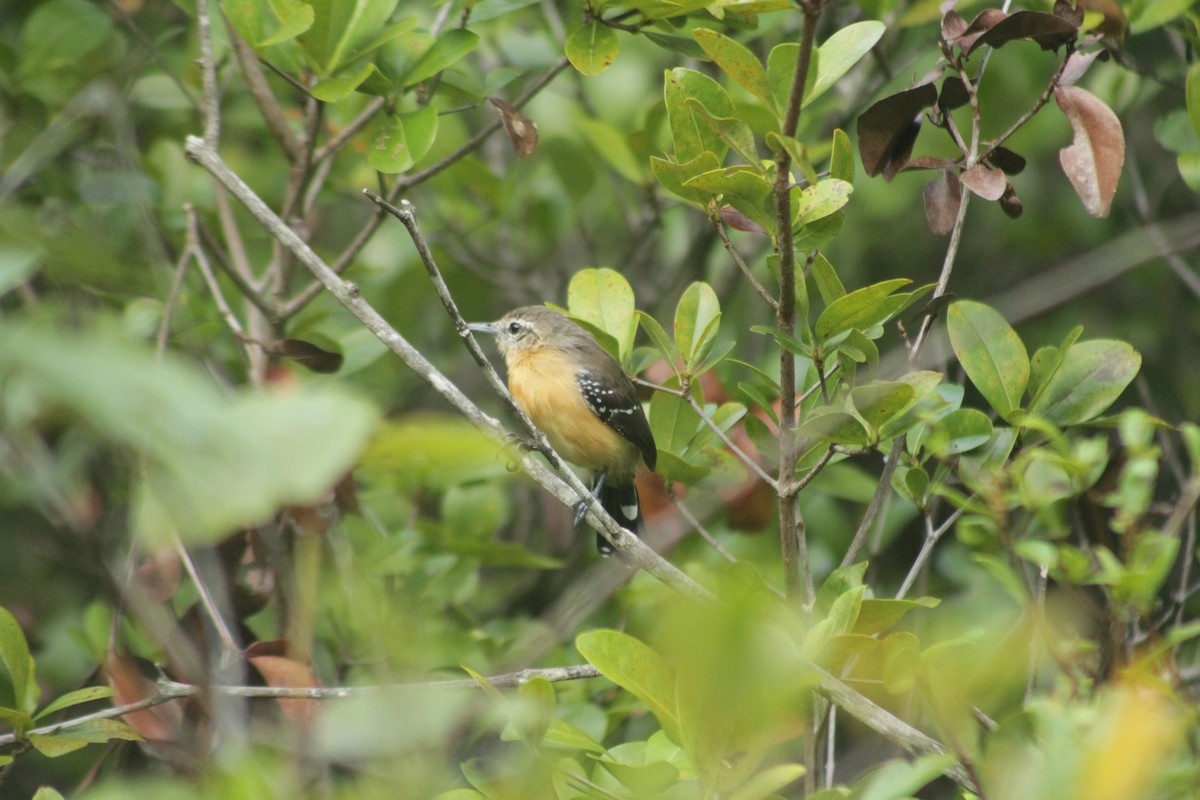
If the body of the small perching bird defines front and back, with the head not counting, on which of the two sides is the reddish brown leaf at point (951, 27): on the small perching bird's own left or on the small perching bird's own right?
on the small perching bird's own left

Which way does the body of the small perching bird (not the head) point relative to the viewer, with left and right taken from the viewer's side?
facing to the left of the viewer

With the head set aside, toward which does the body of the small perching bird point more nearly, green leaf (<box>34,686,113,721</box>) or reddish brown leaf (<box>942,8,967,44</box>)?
the green leaf

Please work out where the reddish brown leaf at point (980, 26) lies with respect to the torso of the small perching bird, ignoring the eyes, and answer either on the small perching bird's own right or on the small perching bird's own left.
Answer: on the small perching bird's own left

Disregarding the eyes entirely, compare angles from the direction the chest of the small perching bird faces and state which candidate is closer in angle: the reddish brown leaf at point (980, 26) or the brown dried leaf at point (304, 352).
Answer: the brown dried leaf
